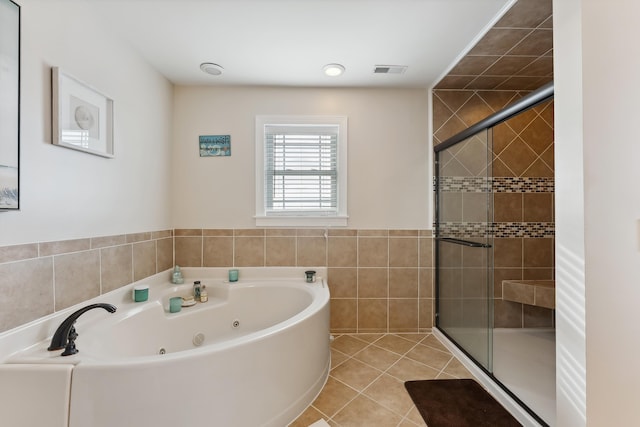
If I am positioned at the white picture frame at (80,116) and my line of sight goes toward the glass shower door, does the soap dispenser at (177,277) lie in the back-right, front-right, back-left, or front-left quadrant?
front-left

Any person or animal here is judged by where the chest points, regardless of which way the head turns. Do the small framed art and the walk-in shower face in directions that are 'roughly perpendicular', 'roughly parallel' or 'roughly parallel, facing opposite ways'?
roughly perpendicular

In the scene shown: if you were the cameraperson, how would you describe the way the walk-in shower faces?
facing the viewer and to the left of the viewer

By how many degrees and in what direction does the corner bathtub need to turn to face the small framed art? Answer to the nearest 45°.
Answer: approximately 135° to its left

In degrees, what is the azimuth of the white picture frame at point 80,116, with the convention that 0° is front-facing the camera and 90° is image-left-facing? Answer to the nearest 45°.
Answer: approximately 315°

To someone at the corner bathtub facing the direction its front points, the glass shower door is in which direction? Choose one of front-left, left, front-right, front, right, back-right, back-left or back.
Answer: front-left

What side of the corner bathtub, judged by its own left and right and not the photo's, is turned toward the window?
left

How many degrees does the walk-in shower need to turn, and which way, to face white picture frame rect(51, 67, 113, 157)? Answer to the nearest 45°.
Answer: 0° — it already faces it

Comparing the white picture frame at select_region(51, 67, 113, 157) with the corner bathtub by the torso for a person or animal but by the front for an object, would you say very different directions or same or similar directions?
same or similar directions

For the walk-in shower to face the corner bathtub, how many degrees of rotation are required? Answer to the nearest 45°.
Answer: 0° — it already faces it

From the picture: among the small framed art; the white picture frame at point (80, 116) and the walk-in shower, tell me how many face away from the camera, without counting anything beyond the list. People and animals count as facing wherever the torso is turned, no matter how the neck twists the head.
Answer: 0

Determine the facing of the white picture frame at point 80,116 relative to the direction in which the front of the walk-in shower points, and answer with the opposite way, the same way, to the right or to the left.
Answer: the opposite way

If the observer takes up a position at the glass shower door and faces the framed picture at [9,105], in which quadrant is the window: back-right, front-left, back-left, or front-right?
front-right

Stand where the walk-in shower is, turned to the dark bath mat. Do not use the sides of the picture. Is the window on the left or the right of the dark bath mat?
right

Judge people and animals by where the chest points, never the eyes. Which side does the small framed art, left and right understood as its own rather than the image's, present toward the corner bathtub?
front

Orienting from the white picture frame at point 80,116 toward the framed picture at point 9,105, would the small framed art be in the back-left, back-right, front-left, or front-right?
back-left
